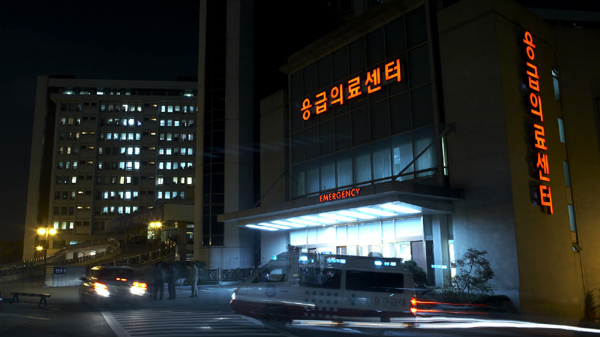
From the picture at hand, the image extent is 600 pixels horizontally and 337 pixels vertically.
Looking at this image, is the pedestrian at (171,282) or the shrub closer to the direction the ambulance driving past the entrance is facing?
the pedestrian

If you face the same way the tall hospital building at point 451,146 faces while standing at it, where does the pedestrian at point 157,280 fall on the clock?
The pedestrian is roughly at 1 o'clock from the tall hospital building.

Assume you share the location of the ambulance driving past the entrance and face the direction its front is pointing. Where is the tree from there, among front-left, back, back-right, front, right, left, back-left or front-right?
back-right

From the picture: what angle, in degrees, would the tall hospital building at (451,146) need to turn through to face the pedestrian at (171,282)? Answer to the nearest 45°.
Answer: approximately 45° to its right

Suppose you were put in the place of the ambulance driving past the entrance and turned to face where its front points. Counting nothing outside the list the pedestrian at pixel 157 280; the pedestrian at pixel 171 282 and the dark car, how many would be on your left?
0

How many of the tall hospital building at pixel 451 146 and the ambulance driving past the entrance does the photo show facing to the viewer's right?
0

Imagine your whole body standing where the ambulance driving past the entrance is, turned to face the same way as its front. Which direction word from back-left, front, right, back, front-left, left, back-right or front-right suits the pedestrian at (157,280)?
front-right

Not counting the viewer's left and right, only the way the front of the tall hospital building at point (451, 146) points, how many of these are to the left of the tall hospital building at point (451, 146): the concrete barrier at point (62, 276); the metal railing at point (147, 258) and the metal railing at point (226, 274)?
0

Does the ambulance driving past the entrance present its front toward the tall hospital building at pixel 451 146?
no

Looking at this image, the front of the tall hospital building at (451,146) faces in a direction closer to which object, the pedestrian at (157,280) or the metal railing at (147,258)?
the pedestrian

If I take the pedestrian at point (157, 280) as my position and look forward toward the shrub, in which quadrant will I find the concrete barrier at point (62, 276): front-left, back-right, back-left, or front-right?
back-left

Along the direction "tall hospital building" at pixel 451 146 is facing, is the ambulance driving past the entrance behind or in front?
in front

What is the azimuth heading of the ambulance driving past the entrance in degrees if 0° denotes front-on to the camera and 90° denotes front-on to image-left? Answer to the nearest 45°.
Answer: approximately 90°

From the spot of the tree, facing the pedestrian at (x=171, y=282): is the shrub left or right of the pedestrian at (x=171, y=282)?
right

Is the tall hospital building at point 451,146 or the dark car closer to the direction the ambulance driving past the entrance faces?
the dark car
